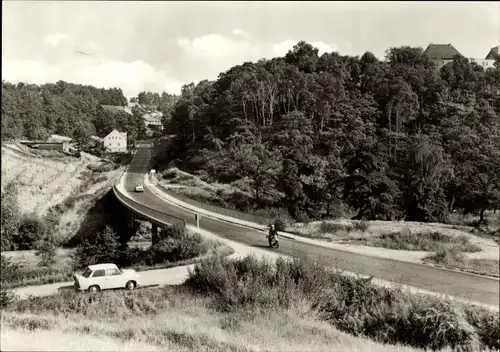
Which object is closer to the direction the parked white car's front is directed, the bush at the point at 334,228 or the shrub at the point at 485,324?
the bush
